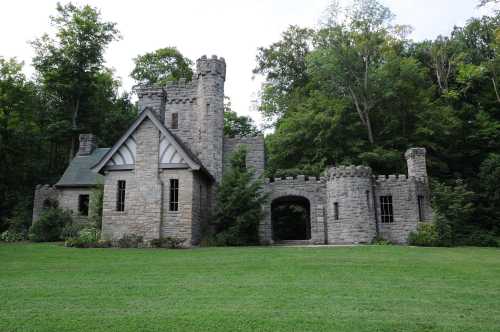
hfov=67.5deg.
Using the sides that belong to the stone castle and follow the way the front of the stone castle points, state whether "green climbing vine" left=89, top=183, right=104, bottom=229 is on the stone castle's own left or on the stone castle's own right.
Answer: on the stone castle's own right

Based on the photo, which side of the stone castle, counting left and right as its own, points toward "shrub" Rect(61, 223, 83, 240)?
right

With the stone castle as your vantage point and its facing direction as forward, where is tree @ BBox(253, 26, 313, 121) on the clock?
The tree is roughly at 7 o'clock from the stone castle.

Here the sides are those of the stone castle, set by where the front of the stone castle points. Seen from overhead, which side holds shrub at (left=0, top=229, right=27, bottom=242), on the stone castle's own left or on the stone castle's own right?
on the stone castle's own right

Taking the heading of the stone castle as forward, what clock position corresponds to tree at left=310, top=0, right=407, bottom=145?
The tree is roughly at 8 o'clock from the stone castle.

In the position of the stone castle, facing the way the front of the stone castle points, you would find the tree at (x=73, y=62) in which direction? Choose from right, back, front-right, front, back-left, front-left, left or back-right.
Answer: back-right

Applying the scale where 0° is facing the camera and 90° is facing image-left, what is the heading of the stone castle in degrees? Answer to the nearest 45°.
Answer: approximately 0°

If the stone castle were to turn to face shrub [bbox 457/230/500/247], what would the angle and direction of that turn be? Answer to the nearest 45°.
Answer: approximately 90° to its left

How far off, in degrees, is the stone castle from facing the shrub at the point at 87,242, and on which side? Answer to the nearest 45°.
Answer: approximately 45° to its right
